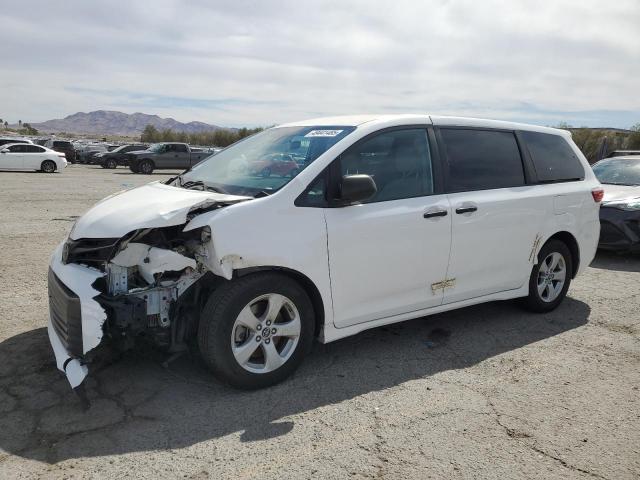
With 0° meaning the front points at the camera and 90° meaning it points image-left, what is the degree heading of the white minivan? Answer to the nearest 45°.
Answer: approximately 45°

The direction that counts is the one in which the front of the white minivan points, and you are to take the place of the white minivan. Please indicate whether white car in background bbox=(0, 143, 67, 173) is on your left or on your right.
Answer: on your right

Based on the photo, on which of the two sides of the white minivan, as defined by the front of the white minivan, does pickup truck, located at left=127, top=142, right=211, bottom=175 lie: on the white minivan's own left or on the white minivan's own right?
on the white minivan's own right
